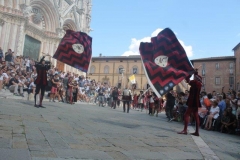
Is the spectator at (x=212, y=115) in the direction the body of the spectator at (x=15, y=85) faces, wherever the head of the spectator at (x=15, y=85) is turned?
yes

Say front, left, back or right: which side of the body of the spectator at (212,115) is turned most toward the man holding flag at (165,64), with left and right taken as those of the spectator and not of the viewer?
front

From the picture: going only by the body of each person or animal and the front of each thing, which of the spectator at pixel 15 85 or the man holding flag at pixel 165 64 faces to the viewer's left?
the man holding flag

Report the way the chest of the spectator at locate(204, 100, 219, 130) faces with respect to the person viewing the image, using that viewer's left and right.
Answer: facing the viewer and to the left of the viewer

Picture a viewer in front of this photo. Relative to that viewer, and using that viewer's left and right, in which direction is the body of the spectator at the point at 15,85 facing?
facing the viewer and to the right of the viewer

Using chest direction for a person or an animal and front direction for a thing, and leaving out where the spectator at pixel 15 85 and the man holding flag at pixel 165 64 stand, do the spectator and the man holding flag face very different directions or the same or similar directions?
very different directions

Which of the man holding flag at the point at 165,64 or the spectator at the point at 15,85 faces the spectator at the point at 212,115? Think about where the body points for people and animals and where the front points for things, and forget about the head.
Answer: the spectator at the point at 15,85

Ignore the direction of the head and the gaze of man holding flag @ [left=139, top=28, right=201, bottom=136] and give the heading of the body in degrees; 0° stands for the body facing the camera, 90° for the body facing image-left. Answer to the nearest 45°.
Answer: approximately 90°

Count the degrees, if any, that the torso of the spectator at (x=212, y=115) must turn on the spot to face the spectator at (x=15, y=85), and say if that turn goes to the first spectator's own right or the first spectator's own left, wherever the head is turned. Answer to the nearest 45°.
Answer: approximately 45° to the first spectator's own right
